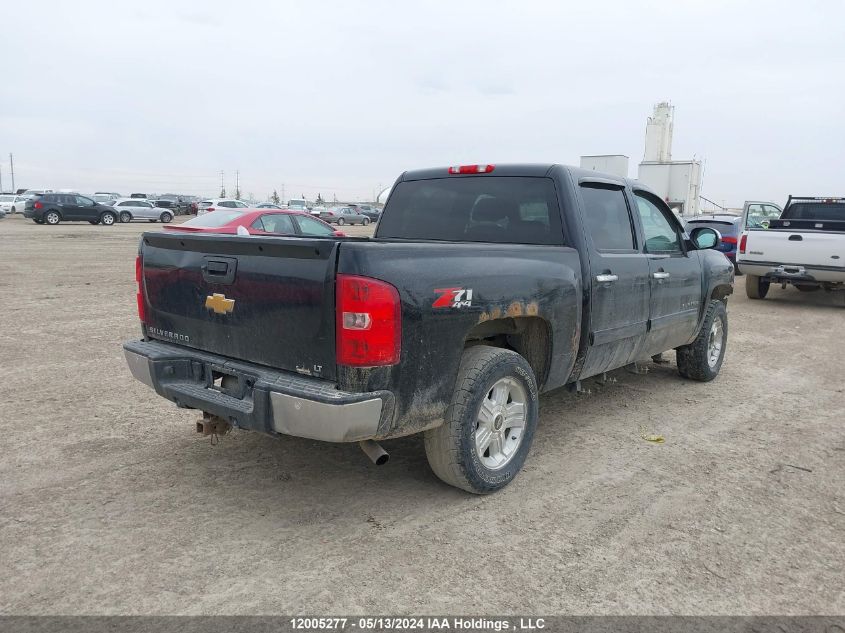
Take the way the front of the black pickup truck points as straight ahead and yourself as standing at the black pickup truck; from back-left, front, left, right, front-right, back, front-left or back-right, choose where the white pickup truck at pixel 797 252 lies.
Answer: front

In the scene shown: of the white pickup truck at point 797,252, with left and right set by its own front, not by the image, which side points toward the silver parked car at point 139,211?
left

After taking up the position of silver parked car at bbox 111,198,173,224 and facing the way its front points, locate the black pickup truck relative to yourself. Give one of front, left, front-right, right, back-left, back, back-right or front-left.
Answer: right

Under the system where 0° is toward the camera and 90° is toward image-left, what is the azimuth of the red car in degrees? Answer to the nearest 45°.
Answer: approximately 225°

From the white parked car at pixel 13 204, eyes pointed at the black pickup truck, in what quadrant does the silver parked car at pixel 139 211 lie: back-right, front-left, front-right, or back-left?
front-left

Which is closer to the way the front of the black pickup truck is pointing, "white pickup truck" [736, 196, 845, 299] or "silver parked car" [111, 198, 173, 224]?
the white pickup truck

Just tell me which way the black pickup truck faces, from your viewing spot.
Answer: facing away from the viewer and to the right of the viewer

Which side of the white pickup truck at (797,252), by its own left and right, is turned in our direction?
back

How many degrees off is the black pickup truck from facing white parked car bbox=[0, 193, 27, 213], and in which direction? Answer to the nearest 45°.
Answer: approximately 90° to its left
